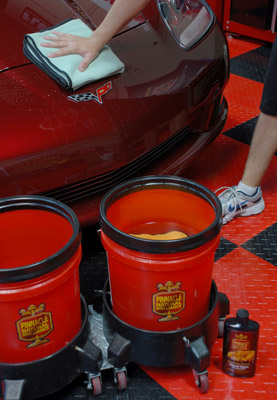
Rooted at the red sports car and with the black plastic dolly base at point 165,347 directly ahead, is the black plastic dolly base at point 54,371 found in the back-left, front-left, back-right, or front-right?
front-right

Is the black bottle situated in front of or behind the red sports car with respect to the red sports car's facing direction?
in front

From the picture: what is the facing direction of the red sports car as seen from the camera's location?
facing the viewer and to the right of the viewer

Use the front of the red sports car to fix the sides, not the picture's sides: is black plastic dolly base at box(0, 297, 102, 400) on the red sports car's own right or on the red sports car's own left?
on the red sports car's own right

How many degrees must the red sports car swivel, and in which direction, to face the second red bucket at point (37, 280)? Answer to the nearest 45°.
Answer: approximately 45° to its right

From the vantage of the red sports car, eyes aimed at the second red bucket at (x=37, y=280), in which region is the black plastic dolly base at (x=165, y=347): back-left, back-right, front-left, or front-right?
front-left

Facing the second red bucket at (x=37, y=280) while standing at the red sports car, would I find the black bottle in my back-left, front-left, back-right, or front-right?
front-left

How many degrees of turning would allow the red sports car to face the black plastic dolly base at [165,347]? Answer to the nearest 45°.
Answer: approximately 45° to its right
